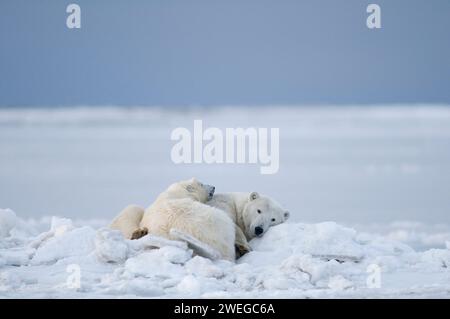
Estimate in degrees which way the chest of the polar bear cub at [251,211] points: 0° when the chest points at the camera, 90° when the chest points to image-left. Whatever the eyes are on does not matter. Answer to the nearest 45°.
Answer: approximately 315°

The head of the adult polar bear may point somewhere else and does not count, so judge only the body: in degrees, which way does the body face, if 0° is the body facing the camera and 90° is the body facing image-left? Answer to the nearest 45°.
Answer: approximately 270°
